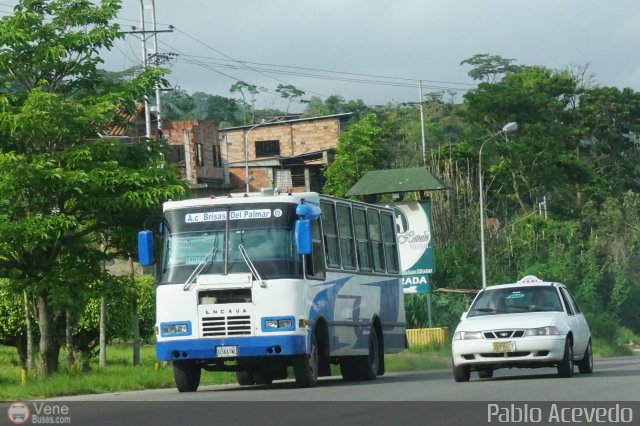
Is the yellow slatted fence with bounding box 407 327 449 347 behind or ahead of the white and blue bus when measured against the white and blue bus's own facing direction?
behind

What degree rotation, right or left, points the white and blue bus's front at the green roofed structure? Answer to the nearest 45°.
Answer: approximately 135° to its right

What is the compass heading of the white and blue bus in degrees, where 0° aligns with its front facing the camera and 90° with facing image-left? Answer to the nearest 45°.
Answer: approximately 45°

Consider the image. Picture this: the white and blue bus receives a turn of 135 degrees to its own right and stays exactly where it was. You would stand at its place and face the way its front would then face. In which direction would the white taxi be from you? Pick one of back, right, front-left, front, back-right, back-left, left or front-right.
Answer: right

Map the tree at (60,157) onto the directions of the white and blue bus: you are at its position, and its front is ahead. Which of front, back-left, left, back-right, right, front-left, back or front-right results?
right

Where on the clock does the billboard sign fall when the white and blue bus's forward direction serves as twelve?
The billboard sign is roughly at 5 o'clock from the white and blue bus.
